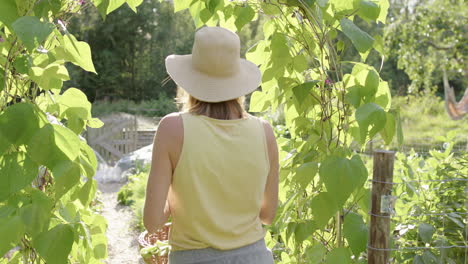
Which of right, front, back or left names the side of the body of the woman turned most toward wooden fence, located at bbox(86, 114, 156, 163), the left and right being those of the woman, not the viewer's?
front

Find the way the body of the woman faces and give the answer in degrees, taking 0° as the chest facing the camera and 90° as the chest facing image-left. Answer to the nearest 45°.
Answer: approximately 180°

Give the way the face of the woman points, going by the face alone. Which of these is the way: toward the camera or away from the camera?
away from the camera
